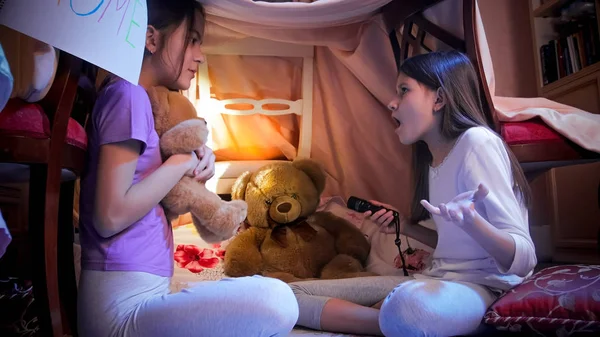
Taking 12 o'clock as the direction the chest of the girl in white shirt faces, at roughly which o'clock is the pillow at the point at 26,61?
The pillow is roughly at 11 o'clock from the girl in white shirt.

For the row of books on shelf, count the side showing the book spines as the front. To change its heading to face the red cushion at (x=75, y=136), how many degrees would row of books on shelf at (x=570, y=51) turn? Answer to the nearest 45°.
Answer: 0° — it already faces it

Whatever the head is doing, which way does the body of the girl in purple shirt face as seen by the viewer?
to the viewer's right

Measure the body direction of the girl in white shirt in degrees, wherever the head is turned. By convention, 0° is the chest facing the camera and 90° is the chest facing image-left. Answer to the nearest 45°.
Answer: approximately 90°

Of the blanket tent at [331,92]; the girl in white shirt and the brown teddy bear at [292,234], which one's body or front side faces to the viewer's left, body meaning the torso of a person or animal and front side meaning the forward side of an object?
the girl in white shirt

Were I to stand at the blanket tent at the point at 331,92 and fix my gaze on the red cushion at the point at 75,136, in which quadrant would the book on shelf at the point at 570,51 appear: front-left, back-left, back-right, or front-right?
back-left

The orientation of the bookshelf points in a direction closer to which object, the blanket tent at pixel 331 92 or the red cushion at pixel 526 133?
the blanket tent
